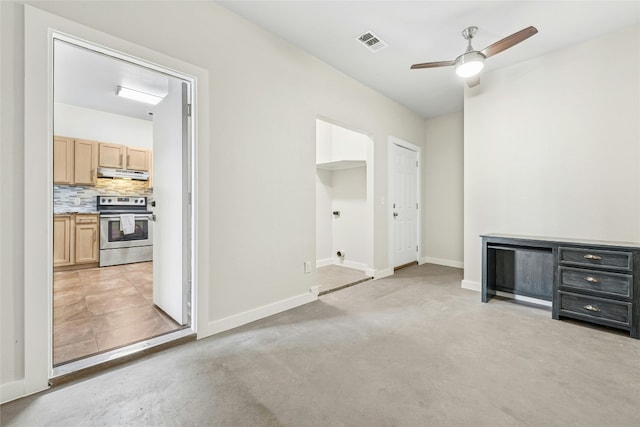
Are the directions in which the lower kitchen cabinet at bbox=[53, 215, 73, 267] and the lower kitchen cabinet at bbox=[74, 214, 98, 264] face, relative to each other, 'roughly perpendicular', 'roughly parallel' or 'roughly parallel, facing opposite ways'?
roughly parallel

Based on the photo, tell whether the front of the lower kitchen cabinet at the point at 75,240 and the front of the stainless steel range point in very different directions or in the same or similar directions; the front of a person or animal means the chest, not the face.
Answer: same or similar directions

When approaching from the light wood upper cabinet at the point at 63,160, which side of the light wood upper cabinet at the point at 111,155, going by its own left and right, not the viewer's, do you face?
right

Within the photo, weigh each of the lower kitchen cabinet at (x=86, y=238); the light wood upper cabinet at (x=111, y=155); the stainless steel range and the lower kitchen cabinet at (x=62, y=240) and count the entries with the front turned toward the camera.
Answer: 4

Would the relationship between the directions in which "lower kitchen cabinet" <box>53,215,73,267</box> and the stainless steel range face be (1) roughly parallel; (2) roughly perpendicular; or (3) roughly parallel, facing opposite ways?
roughly parallel

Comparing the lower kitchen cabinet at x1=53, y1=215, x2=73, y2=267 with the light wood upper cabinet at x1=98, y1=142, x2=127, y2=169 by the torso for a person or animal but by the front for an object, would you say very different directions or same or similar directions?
same or similar directions

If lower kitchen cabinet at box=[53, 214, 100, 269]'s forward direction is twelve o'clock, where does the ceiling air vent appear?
The ceiling air vent is roughly at 11 o'clock from the lower kitchen cabinet.

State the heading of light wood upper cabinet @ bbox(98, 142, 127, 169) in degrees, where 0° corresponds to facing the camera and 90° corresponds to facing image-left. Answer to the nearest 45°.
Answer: approximately 0°

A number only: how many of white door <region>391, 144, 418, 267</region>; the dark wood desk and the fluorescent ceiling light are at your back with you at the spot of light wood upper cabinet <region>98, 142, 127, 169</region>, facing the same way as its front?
0

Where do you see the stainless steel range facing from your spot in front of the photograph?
facing the viewer

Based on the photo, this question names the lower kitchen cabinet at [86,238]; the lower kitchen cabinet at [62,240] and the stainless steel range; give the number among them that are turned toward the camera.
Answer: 3

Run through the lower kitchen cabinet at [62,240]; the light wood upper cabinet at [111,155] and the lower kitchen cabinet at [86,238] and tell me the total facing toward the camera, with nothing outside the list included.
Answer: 3

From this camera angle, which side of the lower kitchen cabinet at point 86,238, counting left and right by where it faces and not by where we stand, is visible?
front

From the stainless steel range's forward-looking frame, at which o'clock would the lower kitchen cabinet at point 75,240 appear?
The lower kitchen cabinet is roughly at 3 o'clock from the stainless steel range.

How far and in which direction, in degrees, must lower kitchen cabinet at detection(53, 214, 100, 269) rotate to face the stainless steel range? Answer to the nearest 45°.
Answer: approximately 90° to its left
